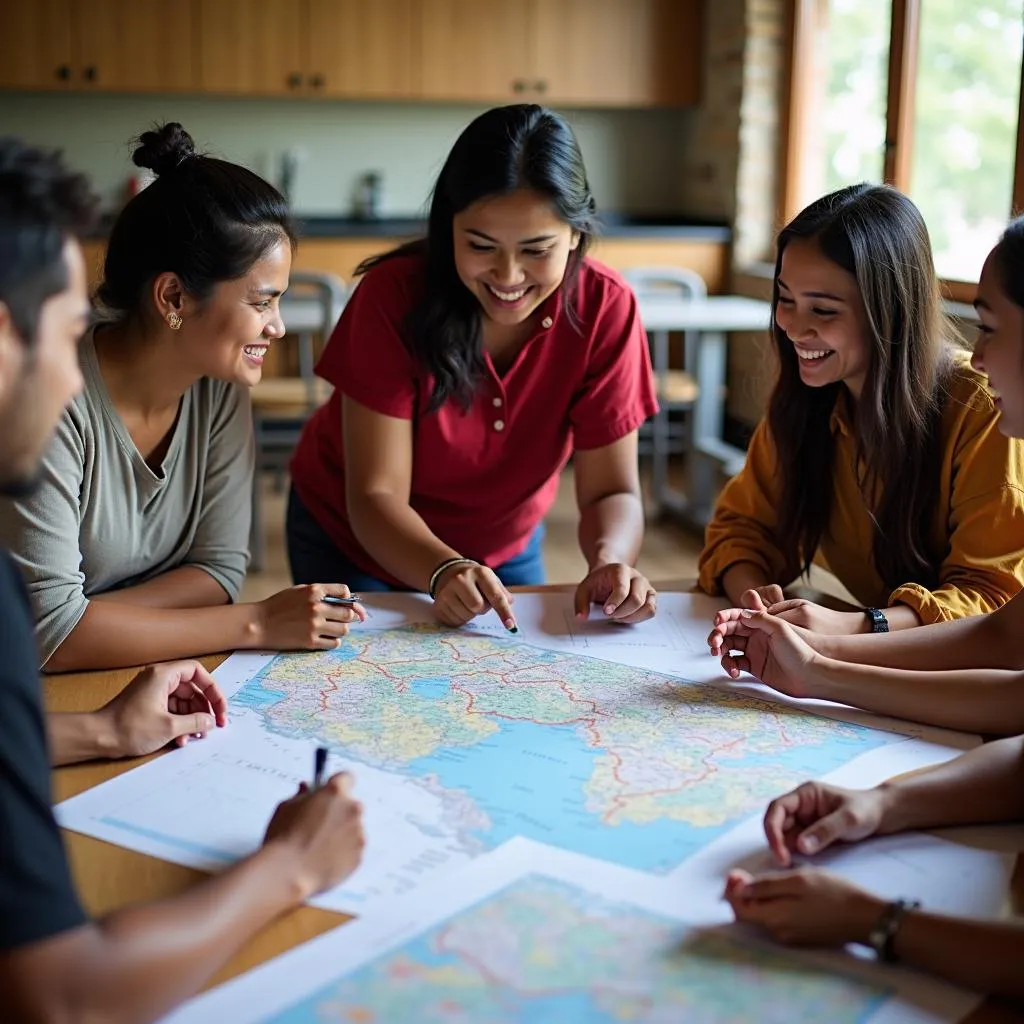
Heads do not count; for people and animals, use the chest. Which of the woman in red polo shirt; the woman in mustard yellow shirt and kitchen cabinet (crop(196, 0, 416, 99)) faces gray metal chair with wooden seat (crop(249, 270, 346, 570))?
the kitchen cabinet

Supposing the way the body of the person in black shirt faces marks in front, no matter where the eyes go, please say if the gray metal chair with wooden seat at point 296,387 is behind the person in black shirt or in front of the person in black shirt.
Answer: in front

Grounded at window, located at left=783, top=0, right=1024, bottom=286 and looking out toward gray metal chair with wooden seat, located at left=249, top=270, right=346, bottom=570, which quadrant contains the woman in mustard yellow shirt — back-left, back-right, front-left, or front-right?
front-left

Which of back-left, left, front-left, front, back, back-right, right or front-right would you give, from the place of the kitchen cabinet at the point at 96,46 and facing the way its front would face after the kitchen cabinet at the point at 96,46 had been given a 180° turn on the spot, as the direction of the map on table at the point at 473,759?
back

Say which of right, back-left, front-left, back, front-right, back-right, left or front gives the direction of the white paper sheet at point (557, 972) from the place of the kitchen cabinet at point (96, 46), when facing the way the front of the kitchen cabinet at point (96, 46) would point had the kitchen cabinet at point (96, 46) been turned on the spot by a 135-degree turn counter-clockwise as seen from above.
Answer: back-right

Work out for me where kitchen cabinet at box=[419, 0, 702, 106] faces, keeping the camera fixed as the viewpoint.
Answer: facing the viewer

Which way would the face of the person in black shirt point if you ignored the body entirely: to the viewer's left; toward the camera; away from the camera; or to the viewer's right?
to the viewer's right

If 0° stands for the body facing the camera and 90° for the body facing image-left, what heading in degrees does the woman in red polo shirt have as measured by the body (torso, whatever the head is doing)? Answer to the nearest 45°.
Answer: approximately 0°

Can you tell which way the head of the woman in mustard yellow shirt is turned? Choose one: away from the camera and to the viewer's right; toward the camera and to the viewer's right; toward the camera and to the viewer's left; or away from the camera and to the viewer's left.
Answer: toward the camera and to the viewer's left

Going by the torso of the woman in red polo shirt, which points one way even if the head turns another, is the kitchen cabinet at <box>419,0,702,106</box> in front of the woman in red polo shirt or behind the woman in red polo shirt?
behind

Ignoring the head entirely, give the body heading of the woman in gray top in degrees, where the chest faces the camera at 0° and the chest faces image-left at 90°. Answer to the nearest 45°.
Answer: approximately 315°

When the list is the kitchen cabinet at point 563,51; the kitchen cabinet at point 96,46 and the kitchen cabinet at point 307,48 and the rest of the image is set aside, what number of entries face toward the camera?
3

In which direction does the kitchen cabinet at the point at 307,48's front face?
toward the camera

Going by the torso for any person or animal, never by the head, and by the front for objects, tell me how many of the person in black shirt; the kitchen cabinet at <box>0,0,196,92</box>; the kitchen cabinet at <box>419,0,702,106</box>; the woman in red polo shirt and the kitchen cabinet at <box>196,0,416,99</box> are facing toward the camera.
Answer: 4

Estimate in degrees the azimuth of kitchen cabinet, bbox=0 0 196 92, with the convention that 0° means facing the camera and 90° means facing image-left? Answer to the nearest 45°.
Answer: approximately 0°

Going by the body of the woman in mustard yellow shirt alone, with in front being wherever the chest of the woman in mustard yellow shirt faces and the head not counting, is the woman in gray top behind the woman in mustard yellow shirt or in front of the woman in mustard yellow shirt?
in front

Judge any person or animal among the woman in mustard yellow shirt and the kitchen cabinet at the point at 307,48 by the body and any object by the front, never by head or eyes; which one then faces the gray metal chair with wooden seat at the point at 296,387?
the kitchen cabinet

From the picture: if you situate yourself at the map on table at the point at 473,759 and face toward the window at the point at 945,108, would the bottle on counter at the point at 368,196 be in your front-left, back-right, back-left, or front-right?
front-left
